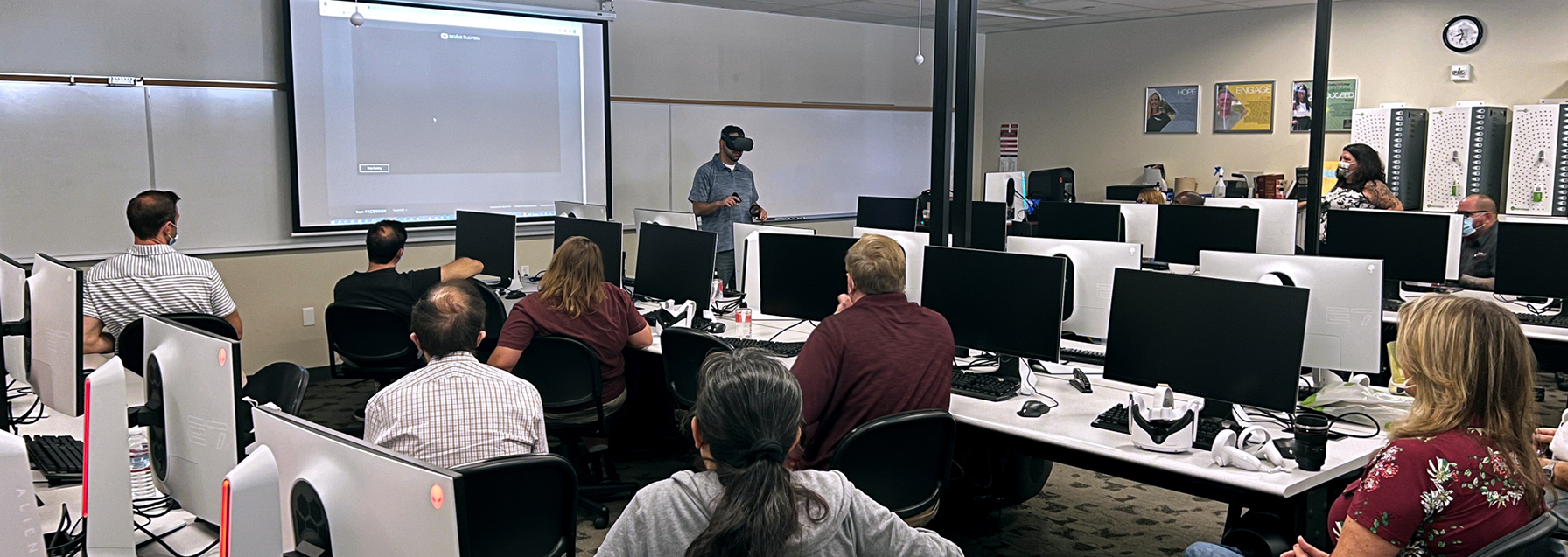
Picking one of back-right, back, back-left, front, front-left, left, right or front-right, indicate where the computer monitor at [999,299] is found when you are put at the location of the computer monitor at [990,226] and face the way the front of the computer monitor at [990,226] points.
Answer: front

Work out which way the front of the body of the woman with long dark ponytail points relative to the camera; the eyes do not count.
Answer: away from the camera

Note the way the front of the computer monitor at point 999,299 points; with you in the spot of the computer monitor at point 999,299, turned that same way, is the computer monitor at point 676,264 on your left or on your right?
on your right

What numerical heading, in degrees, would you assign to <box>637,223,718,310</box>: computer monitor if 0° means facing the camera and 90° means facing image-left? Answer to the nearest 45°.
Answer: approximately 45°

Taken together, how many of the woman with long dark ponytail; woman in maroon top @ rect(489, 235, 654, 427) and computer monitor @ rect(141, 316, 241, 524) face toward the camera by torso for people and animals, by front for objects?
0

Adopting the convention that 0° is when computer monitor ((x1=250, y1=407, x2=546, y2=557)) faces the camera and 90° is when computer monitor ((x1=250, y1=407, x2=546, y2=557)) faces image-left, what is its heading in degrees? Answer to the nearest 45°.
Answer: approximately 225°

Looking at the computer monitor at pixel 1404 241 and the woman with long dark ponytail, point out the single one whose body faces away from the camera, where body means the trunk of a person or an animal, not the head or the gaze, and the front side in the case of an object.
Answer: the woman with long dark ponytail

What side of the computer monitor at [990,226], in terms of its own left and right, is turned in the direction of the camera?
front

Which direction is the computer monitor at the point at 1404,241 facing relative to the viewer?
toward the camera

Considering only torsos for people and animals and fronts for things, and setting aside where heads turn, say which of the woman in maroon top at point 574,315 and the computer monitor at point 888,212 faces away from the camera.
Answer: the woman in maroon top

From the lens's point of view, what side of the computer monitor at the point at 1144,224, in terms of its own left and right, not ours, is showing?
back

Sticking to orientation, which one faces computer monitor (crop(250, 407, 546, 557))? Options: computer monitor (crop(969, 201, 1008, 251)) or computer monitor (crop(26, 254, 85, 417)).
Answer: computer monitor (crop(969, 201, 1008, 251))

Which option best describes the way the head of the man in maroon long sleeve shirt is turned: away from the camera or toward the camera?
away from the camera

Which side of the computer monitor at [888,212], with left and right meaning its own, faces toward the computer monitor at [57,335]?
front

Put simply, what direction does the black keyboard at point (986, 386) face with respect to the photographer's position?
facing the viewer and to the left of the viewer

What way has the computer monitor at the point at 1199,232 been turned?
toward the camera

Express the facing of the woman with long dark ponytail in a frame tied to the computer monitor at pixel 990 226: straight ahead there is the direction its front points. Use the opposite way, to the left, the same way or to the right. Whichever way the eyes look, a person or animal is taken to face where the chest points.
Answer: the opposite way

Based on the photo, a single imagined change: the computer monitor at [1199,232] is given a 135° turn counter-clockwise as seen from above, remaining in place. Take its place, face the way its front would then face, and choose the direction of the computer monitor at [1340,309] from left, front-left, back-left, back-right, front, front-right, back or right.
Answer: back-right

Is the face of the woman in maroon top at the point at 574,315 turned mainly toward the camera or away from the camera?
away from the camera
